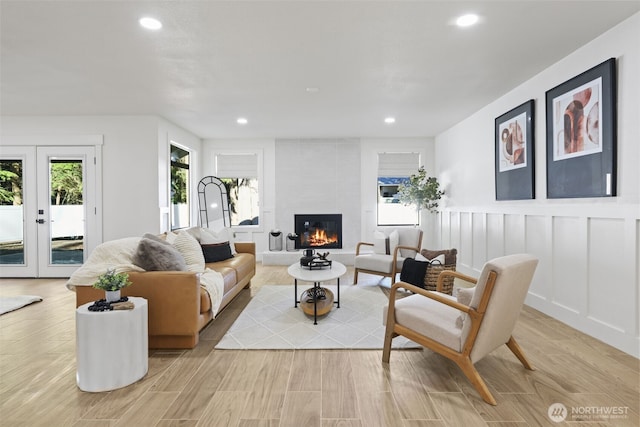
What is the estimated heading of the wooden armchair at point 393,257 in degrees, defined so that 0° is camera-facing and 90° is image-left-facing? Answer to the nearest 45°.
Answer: approximately 45°

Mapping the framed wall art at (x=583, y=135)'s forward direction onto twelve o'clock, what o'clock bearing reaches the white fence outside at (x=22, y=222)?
The white fence outside is roughly at 1 o'clock from the framed wall art.

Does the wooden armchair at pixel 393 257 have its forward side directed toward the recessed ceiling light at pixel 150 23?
yes

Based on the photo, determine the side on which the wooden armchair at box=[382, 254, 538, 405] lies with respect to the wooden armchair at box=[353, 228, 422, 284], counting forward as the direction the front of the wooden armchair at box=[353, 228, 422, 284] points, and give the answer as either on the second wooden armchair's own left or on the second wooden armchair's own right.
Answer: on the second wooden armchair's own left
